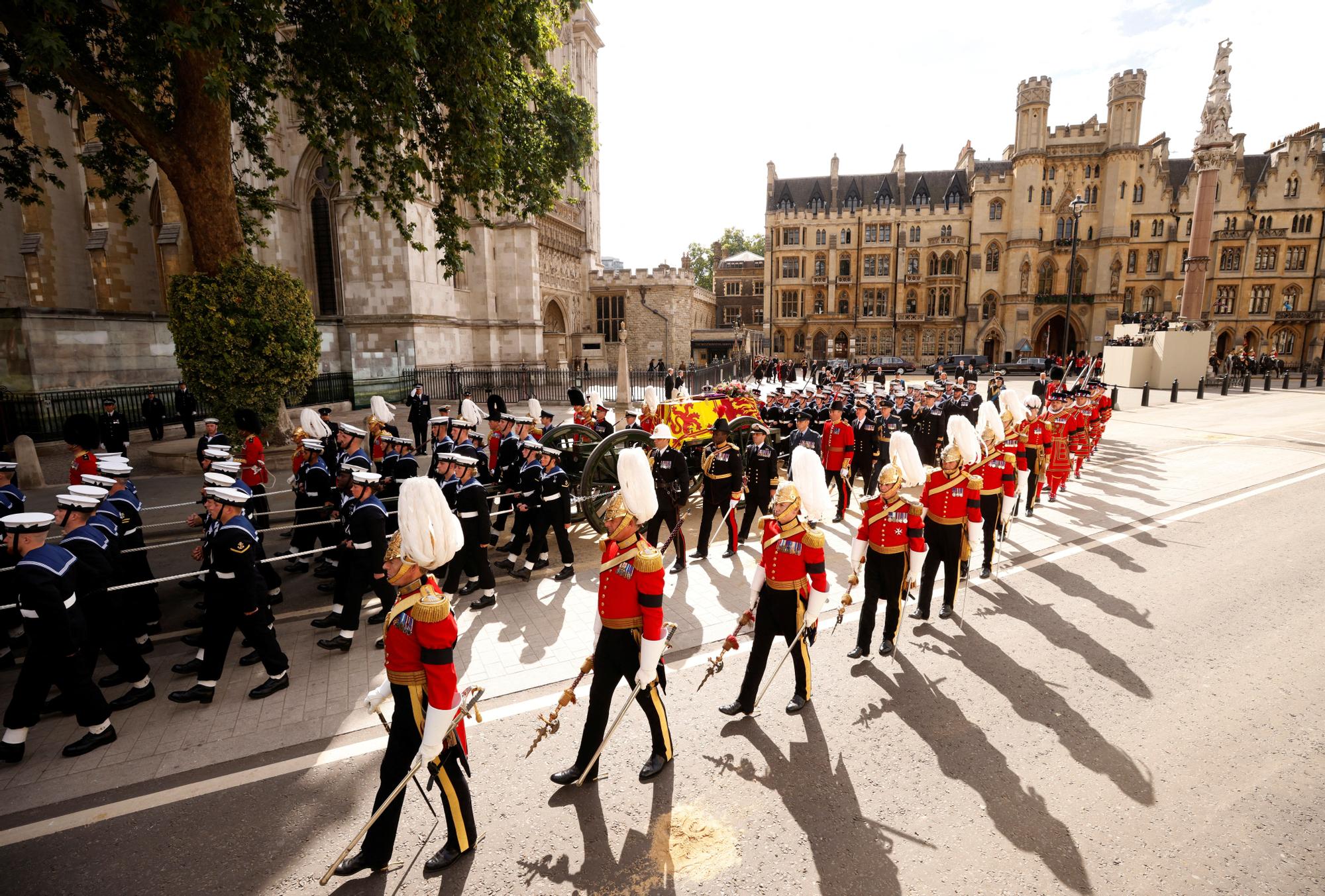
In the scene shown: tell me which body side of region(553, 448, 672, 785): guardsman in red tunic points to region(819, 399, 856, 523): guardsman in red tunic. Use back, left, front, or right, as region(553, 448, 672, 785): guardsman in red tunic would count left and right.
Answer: back

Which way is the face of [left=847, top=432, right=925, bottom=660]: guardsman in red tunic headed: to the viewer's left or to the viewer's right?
to the viewer's left

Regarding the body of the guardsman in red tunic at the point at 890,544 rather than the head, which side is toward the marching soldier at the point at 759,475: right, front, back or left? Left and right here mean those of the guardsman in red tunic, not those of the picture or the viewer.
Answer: right

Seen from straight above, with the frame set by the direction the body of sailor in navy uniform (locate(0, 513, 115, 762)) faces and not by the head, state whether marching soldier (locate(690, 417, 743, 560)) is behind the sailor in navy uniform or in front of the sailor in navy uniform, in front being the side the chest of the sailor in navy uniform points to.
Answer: behind

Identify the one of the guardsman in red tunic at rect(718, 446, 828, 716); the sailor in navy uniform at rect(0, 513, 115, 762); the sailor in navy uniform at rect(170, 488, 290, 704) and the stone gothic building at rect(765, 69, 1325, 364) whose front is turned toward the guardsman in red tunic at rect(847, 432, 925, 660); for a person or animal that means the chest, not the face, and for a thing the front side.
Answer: the stone gothic building

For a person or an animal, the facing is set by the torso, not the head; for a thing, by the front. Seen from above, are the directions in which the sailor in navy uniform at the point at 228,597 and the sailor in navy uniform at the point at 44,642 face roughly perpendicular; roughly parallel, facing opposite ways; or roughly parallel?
roughly parallel

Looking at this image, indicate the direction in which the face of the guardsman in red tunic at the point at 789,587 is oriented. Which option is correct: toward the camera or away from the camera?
toward the camera

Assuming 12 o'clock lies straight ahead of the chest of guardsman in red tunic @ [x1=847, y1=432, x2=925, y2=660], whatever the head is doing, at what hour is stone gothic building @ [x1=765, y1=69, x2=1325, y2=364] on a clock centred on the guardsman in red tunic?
The stone gothic building is roughly at 5 o'clock from the guardsman in red tunic.

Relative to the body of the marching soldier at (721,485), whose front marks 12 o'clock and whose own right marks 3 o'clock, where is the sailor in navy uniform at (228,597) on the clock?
The sailor in navy uniform is roughly at 12 o'clock from the marching soldier.

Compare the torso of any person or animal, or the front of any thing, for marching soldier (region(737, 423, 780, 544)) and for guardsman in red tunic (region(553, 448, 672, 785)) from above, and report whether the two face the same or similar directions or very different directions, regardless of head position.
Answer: same or similar directions

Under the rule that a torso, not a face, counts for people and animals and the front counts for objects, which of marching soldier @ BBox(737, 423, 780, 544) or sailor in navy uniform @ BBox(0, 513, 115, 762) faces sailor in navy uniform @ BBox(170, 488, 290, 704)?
the marching soldier

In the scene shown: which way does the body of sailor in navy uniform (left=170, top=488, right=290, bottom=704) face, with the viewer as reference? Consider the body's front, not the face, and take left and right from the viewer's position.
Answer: facing to the left of the viewer

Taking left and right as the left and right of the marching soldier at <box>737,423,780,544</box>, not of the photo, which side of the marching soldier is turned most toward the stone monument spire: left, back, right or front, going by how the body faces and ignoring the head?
back

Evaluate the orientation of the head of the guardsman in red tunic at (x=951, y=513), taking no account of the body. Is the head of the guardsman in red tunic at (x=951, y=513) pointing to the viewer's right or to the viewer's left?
to the viewer's left

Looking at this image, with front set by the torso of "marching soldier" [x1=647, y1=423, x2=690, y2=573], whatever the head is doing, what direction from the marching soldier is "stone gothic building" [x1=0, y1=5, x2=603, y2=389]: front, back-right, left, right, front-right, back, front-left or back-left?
right

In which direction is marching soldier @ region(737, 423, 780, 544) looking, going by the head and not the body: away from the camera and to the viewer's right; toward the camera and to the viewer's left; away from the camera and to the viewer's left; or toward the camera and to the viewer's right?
toward the camera and to the viewer's left

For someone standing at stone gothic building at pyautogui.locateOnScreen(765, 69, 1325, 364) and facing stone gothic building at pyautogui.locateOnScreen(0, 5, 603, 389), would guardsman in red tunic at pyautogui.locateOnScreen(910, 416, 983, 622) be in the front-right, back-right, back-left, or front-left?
front-left

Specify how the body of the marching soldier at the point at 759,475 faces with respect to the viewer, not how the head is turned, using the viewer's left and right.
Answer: facing the viewer and to the left of the viewer

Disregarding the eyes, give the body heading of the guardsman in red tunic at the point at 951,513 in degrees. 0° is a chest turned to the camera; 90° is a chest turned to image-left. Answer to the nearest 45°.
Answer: approximately 45°
